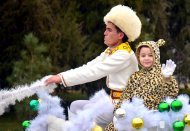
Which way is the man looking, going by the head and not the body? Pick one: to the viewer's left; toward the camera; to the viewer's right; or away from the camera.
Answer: to the viewer's left

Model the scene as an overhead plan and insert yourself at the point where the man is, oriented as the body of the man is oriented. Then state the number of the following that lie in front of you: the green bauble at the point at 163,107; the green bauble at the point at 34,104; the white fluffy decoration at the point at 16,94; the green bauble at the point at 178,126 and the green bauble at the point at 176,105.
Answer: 2

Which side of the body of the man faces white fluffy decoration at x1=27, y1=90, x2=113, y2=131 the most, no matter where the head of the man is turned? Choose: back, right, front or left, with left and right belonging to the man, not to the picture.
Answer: front

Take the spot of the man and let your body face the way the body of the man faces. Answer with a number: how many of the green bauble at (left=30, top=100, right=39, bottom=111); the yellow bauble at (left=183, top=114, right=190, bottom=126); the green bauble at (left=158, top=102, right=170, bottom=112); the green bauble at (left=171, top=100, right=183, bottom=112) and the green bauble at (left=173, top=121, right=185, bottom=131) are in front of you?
1

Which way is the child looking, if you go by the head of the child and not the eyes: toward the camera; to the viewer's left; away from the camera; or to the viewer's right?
toward the camera

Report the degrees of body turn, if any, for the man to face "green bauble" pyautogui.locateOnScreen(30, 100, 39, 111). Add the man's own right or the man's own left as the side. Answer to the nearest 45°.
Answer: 0° — they already face it

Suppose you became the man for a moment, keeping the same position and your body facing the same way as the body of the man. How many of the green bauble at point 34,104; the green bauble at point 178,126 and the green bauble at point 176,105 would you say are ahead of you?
1

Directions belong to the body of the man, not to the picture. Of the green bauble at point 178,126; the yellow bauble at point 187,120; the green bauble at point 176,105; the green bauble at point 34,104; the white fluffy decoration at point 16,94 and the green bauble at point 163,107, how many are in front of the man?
2

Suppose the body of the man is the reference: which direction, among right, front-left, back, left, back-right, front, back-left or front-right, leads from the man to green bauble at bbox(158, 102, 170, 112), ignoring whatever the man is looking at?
back-left

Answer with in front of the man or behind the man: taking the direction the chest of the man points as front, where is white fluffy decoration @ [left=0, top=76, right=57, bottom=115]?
in front

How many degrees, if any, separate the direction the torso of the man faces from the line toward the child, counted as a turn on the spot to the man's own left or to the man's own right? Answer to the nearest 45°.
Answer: approximately 135° to the man's own left

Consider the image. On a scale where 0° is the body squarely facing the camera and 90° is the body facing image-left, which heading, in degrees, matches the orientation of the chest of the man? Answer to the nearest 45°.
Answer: approximately 90°
